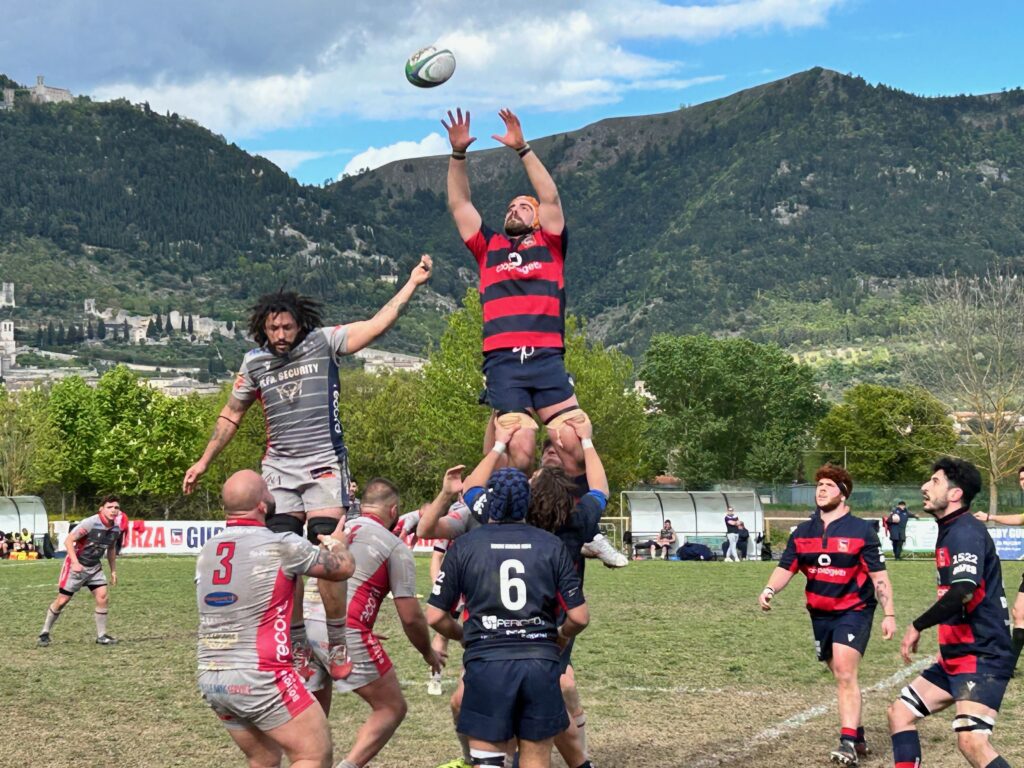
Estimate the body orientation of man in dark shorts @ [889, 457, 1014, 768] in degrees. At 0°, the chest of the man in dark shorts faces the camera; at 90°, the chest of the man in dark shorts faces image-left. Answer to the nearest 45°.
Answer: approximately 90°

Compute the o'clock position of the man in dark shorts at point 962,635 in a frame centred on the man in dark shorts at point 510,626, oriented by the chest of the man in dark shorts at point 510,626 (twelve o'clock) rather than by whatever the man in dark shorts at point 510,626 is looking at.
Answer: the man in dark shorts at point 962,635 is roughly at 2 o'clock from the man in dark shorts at point 510,626.

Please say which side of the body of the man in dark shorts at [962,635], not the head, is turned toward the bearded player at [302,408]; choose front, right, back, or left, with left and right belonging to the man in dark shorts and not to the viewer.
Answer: front

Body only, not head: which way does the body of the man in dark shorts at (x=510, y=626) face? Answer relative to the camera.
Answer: away from the camera

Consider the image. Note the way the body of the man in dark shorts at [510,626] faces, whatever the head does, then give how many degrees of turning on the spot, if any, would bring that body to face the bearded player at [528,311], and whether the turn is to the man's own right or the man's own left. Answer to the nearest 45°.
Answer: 0° — they already face them

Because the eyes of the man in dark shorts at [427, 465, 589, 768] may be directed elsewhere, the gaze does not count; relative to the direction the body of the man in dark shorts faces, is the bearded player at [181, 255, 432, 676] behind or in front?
in front

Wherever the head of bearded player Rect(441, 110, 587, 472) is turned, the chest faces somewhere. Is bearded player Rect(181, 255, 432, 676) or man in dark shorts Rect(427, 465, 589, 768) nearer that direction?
the man in dark shorts

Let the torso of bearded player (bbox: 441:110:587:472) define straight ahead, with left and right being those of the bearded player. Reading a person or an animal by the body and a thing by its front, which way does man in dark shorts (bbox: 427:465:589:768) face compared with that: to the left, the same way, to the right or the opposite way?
the opposite way

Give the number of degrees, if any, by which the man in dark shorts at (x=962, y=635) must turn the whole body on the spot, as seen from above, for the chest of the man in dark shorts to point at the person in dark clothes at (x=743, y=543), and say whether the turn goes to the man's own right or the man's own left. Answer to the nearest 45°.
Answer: approximately 90° to the man's own right

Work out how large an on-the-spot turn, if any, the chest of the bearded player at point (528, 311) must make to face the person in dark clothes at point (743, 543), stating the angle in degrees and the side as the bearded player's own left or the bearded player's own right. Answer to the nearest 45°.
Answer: approximately 180°

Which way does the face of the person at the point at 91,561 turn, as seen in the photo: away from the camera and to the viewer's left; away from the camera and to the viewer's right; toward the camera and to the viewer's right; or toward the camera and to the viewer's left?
toward the camera and to the viewer's right
